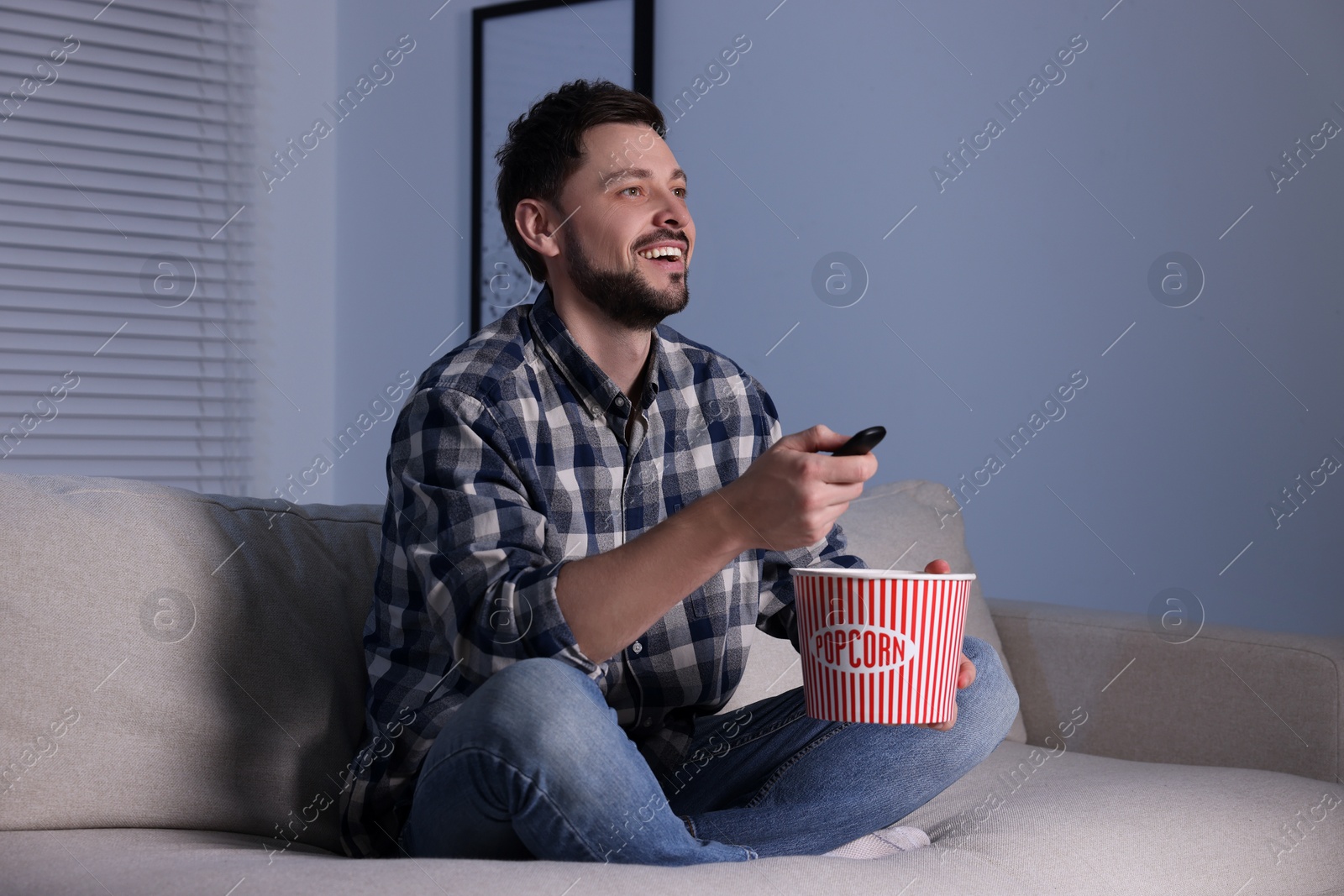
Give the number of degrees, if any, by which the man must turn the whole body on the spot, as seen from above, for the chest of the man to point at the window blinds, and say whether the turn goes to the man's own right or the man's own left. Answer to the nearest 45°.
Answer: approximately 180°

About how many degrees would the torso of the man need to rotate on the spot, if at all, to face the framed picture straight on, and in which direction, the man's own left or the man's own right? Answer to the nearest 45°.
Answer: approximately 135° to the man's own left

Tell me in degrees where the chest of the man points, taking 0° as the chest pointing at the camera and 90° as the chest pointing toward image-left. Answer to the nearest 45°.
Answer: approximately 315°
